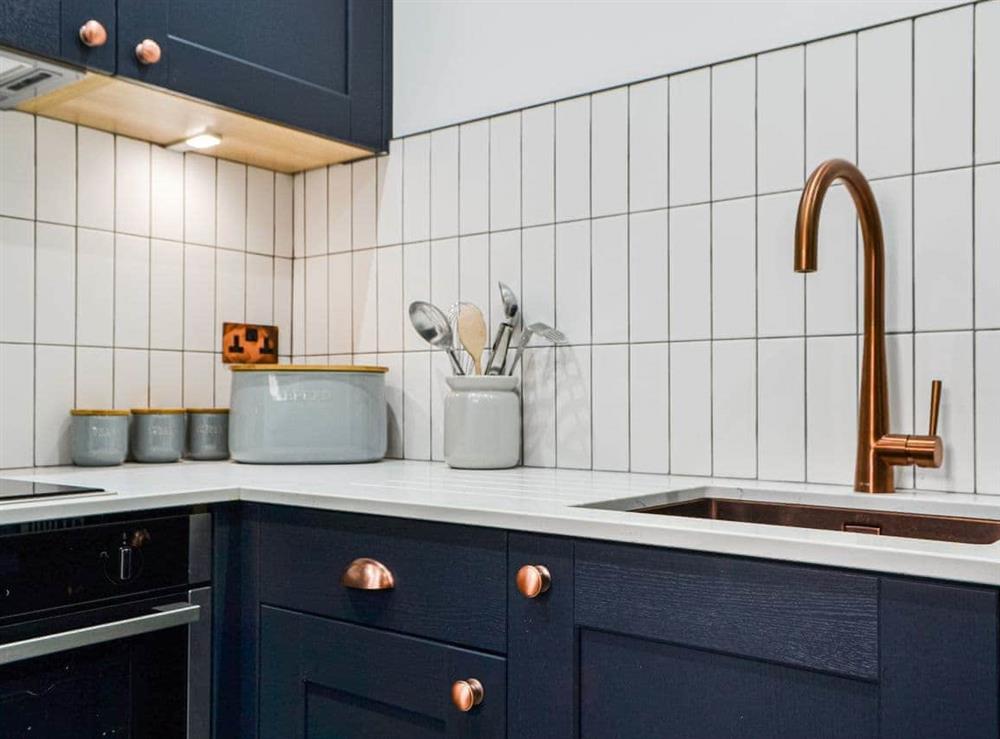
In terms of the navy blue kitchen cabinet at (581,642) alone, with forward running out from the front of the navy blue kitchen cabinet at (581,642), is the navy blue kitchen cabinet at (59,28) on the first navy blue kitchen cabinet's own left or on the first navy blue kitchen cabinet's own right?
on the first navy blue kitchen cabinet's own right

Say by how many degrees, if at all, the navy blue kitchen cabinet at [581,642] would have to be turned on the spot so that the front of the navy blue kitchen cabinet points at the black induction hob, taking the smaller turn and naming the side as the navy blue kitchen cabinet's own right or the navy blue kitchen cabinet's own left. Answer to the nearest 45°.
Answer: approximately 45° to the navy blue kitchen cabinet's own right

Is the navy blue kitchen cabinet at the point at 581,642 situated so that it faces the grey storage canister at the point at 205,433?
no

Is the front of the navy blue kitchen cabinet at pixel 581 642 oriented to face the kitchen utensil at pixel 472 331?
no

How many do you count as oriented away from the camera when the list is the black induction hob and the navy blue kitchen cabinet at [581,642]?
0

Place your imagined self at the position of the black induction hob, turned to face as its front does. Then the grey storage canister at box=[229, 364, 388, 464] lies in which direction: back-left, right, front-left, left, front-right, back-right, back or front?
left

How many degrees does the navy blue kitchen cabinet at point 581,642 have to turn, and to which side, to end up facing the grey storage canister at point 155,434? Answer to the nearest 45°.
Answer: approximately 90° to its right

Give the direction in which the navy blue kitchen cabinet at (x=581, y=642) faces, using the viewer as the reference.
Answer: facing the viewer and to the left of the viewer

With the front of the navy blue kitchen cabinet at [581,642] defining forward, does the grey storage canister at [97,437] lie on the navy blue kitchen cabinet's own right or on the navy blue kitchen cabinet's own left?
on the navy blue kitchen cabinet's own right

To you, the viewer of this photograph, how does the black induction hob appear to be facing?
facing the viewer and to the right of the viewer

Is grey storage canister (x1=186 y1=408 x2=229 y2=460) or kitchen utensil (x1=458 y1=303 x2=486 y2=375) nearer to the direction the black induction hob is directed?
the kitchen utensil
